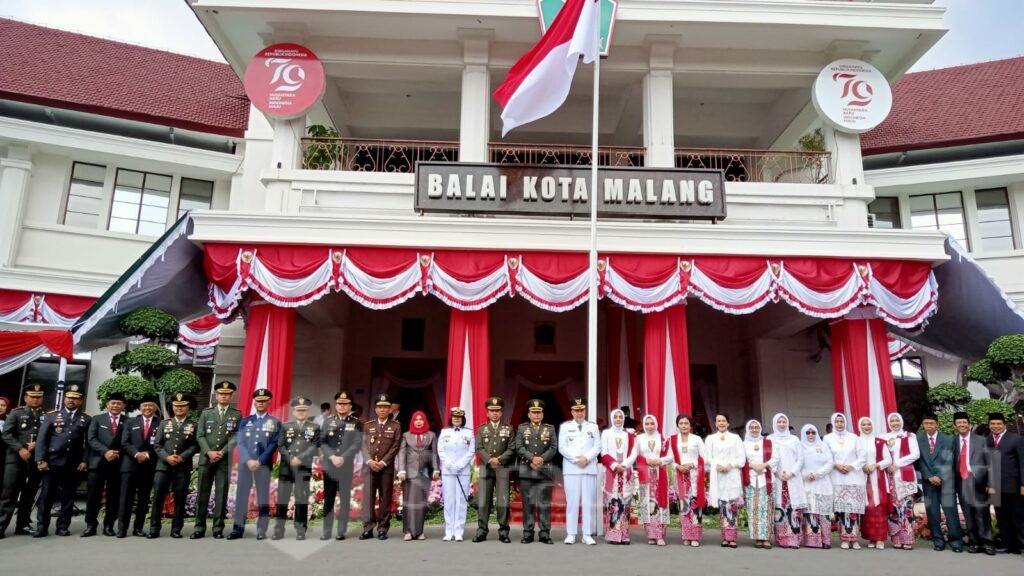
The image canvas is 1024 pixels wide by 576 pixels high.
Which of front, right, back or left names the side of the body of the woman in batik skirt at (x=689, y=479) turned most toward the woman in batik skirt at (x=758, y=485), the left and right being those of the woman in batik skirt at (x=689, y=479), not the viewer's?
left

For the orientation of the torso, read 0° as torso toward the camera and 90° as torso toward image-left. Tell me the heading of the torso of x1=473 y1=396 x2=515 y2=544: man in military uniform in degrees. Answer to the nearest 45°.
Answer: approximately 0°

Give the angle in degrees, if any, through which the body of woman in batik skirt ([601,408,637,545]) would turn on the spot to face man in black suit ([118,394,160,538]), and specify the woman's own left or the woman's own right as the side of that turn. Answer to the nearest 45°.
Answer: approximately 90° to the woman's own right

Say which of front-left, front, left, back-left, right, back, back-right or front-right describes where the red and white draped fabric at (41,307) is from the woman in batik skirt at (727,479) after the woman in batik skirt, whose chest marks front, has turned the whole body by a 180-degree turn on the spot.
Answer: left

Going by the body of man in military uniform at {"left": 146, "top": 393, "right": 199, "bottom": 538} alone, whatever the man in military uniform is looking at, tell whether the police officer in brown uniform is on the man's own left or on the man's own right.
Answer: on the man's own left
